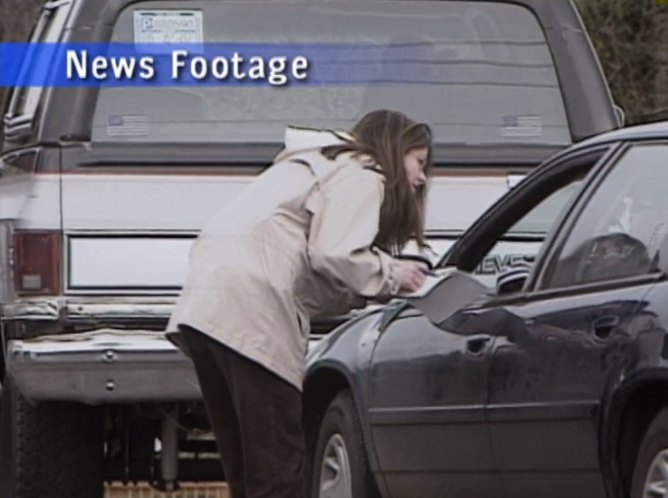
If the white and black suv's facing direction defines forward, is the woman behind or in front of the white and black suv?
behind

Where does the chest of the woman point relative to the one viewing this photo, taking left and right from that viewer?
facing to the right of the viewer

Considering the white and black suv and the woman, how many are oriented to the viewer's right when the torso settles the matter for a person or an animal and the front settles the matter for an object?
1

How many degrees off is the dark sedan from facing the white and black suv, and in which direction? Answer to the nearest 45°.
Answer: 0° — it already faces it

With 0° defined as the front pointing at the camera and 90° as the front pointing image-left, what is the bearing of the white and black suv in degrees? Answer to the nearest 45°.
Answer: approximately 180°

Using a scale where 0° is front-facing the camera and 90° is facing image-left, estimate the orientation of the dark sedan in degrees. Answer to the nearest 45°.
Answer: approximately 135°

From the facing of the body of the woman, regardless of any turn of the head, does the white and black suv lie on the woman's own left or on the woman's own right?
on the woman's own left

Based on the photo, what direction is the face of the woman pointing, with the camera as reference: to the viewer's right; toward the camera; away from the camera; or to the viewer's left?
to the viewer's right

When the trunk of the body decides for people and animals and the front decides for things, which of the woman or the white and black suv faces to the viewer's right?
the woman

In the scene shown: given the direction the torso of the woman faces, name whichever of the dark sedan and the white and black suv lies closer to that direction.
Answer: the dark sedan
